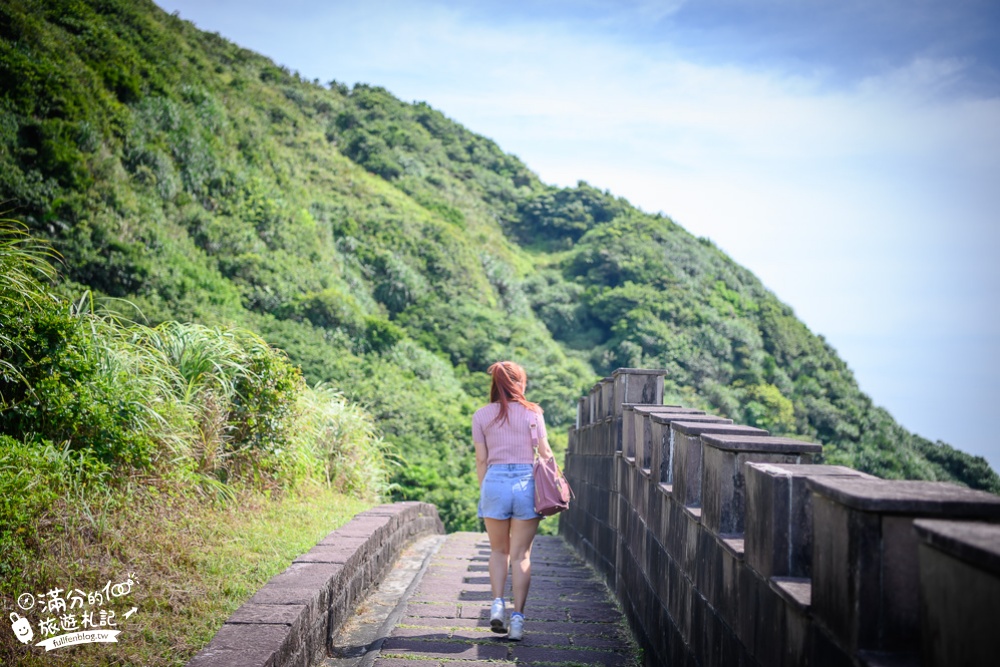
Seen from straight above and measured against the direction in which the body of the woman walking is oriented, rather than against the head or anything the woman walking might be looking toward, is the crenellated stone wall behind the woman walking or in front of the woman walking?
behind

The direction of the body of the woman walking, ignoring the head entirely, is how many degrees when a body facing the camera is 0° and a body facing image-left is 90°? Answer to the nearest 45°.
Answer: approximately 180°
